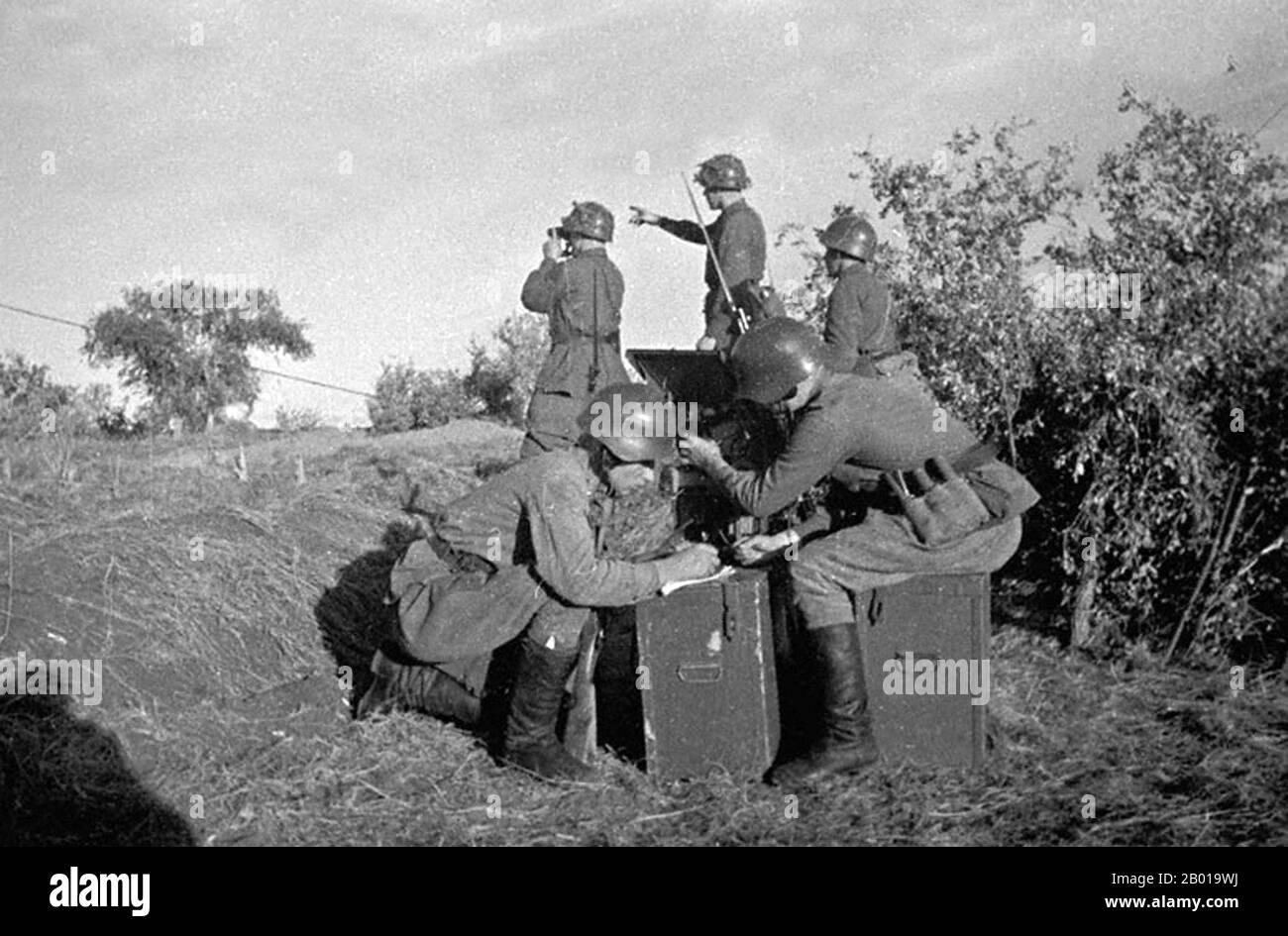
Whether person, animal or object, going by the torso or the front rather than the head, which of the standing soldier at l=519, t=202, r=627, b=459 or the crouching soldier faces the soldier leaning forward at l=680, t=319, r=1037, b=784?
the crouching soldier

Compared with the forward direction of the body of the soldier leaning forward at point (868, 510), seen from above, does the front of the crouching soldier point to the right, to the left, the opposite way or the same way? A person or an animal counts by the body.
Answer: the opposite way

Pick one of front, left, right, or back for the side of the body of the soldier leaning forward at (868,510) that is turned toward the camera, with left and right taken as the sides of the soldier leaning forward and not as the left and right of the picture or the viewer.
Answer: left

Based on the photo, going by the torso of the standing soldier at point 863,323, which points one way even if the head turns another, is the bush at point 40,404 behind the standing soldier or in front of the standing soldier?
in front

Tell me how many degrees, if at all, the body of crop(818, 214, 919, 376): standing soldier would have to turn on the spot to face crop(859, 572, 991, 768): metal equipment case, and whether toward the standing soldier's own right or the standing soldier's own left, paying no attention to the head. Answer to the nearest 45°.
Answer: approximately 135° to the standing soldier's own left

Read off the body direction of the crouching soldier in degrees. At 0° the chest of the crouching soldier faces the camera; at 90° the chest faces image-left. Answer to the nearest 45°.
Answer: approximately 270°

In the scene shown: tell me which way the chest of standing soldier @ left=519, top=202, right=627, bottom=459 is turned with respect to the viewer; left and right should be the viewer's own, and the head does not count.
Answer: facing away from the viewer and to the left of the viewer
